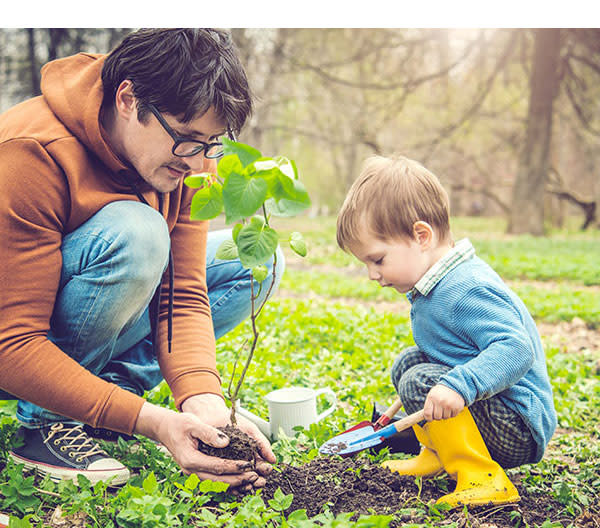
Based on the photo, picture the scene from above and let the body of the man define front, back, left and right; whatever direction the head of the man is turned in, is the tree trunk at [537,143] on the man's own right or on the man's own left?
on the man's own left

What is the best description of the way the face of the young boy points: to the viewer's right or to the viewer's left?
to the viewer's left

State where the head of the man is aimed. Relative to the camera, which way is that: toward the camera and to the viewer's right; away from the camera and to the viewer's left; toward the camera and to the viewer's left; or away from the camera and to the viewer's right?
toward the camera and to the viewer's right

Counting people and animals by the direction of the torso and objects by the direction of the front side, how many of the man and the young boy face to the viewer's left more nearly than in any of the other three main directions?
1

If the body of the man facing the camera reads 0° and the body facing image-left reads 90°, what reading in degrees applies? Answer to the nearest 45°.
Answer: approximately 315°

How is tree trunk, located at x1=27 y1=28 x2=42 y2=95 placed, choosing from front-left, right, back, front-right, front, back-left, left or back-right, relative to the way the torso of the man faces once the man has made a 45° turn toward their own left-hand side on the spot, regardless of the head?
left

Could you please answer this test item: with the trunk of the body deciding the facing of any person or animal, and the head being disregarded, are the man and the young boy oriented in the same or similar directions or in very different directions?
very different directions

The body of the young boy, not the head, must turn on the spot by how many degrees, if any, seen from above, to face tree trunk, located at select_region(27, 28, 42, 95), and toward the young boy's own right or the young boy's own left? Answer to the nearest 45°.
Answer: approximately 45° to the young boy's own right

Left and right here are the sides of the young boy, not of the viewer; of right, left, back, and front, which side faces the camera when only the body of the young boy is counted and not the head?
left
